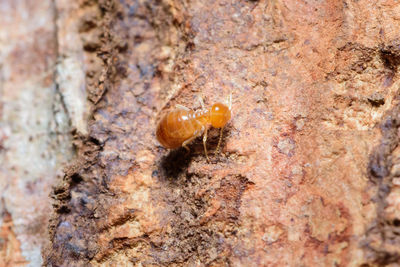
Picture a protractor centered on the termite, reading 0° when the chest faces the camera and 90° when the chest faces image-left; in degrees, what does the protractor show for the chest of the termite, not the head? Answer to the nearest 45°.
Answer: approximately 270°
